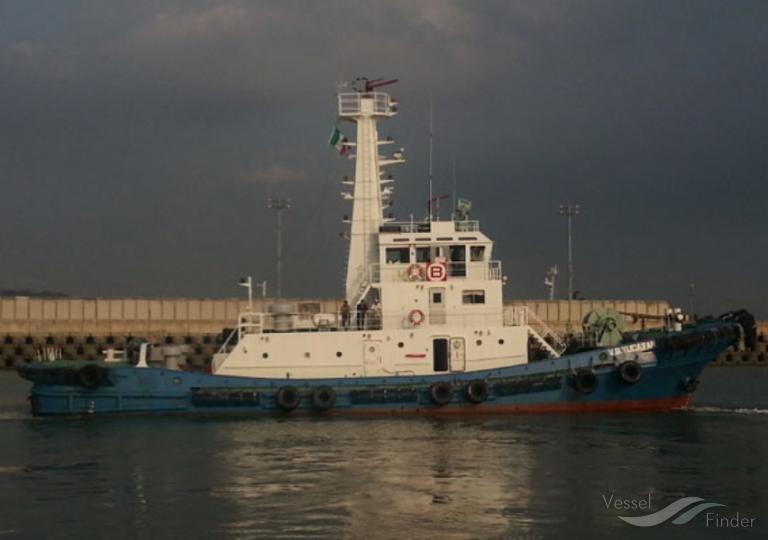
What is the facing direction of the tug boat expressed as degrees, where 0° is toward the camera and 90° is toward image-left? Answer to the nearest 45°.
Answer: approximately 270°
